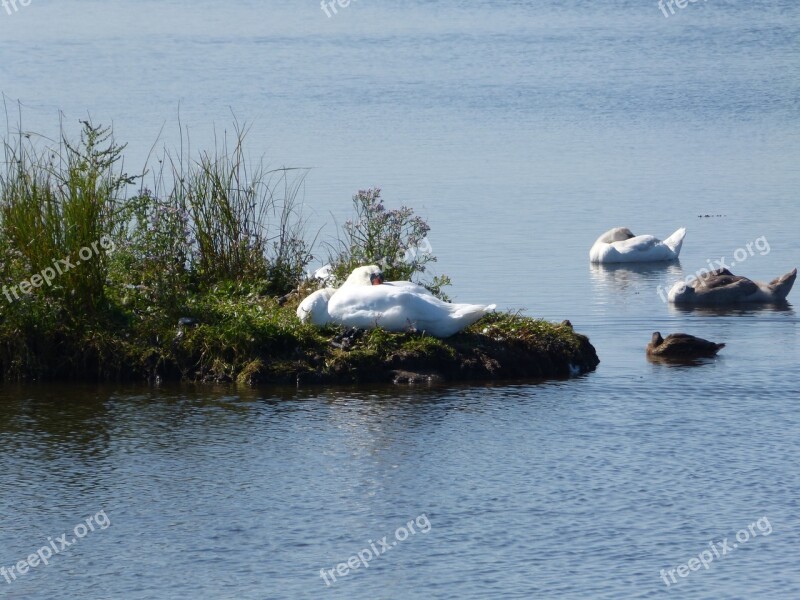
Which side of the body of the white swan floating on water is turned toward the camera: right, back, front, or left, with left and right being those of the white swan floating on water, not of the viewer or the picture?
left

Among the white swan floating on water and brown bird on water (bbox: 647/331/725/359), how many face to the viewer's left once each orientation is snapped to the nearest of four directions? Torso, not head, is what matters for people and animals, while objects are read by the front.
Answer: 2

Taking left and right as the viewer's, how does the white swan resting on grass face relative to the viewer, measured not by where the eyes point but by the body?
facing to the left of the viewer

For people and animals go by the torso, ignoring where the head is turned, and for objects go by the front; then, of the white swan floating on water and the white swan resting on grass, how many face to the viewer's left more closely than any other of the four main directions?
2

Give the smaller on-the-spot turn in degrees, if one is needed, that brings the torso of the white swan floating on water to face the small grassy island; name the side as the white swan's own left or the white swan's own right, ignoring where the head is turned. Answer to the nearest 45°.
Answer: approximately 45° to the white swan's own left

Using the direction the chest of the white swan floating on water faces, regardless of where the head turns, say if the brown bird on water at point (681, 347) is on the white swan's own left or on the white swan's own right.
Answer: on the white swan's own left

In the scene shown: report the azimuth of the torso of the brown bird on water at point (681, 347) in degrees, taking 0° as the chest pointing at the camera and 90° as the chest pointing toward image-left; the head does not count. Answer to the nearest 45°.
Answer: approximately 90°
